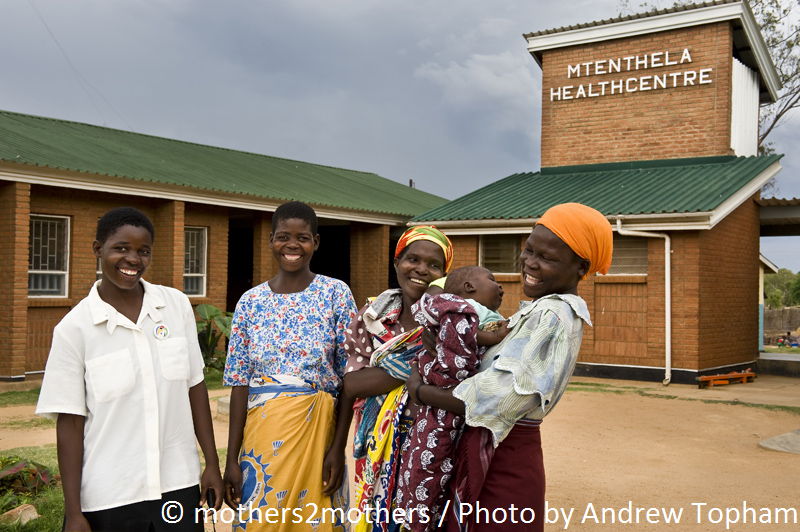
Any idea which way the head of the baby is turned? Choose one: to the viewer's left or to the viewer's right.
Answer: to the viewer's right

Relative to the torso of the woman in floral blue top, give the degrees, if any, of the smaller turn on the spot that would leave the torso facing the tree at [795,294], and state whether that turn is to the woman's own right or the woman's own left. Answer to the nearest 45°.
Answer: approximately 135° to the woman's own left

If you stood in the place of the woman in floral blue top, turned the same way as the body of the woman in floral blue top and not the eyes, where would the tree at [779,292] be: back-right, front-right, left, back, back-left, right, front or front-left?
back-left

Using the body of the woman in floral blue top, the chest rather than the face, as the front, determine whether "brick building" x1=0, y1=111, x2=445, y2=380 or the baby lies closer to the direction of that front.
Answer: the baby

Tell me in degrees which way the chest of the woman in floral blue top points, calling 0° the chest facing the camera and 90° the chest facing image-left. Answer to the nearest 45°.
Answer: approximately 0°

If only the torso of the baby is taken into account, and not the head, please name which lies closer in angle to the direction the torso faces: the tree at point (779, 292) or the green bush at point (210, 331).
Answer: the tree

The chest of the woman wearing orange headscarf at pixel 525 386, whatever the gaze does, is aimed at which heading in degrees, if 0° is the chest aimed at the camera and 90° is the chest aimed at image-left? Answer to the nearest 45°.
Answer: approximately 90°

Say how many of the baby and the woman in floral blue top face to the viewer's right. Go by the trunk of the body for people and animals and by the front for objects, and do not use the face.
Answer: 1

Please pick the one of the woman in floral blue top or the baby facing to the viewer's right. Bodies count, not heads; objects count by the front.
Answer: the baby

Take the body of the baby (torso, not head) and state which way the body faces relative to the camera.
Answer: to the viewer's right

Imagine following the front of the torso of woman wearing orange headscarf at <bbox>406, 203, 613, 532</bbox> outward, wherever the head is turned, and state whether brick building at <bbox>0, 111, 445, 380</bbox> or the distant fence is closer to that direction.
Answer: the brick building
